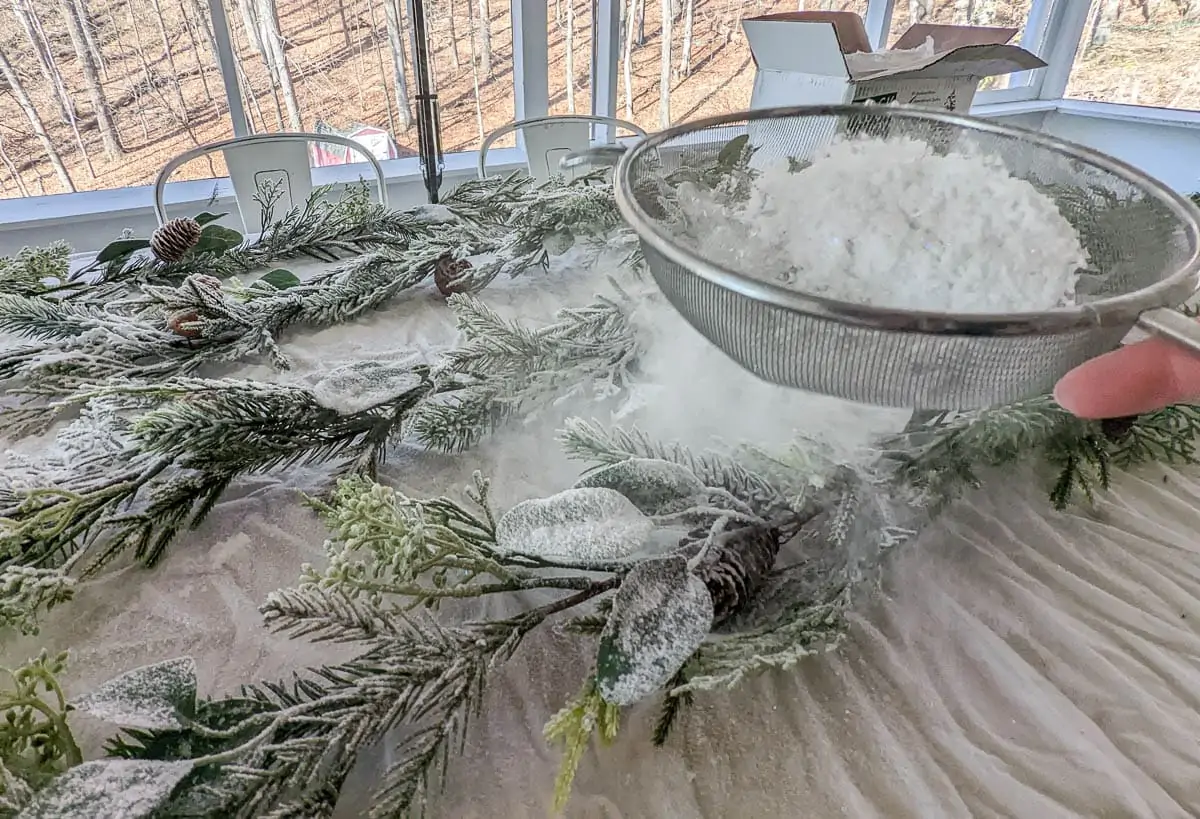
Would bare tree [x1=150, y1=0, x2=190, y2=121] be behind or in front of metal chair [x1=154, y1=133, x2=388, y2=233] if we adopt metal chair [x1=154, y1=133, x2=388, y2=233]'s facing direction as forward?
behind

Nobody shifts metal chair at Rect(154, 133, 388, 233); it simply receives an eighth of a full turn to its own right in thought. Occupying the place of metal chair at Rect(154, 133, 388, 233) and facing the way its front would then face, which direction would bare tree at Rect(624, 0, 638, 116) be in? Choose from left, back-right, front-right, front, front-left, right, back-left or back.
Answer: back

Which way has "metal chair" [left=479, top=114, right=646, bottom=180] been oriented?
toward the camera

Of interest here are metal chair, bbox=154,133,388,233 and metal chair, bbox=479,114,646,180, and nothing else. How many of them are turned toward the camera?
2

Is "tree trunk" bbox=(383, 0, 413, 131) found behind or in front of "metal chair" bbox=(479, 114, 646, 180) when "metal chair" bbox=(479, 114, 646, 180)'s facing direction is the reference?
behind

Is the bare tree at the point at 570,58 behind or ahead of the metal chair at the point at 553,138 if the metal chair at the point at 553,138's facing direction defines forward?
behind

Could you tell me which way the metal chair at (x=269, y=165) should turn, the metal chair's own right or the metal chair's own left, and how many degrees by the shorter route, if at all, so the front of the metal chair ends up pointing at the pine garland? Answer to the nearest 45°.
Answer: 0° — it already faces it

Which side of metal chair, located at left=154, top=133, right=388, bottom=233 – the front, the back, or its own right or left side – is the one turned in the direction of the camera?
front
